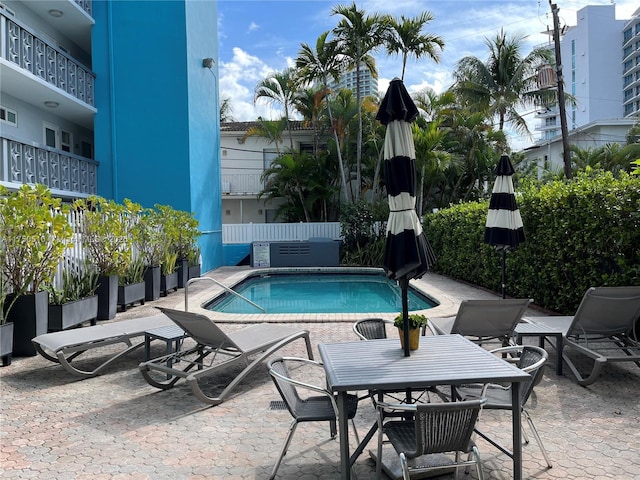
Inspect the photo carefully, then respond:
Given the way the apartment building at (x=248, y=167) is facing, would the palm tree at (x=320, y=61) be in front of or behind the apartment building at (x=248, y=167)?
in front

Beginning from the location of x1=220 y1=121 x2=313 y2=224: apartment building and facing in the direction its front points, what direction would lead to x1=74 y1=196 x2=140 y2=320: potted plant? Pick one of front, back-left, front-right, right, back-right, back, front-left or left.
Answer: front

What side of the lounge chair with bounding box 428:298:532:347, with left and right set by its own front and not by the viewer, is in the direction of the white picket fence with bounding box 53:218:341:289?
front

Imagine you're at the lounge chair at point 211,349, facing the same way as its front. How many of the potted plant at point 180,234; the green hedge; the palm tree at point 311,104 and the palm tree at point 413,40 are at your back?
0

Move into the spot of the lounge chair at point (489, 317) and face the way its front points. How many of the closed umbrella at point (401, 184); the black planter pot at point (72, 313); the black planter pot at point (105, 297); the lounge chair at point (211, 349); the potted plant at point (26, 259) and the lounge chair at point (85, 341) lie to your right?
0

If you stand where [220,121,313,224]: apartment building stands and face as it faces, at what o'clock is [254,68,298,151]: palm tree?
The palm tree is roughly at 11 o'clock from the apartment building.

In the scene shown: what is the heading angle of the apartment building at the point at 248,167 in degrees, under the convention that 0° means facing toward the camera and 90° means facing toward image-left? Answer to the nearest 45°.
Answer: approximately 0°

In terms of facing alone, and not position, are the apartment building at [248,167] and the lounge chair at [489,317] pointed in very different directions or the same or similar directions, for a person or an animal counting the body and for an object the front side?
very different directions

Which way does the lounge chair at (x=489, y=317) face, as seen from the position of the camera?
facing away from the viewer and to the left of the viewer

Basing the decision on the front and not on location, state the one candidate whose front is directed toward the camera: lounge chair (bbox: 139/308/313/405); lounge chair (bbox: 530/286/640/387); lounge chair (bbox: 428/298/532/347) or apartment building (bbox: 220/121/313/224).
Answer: the apartment building

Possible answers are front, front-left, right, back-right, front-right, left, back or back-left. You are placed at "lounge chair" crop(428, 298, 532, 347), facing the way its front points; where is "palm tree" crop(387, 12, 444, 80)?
front-right

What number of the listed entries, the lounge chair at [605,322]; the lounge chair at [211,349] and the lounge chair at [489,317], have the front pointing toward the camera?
0

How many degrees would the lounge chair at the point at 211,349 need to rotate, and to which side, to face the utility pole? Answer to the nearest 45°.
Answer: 0° — it already faces it

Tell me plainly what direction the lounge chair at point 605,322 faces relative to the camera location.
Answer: facing away from the viewer and to the left of the viewer

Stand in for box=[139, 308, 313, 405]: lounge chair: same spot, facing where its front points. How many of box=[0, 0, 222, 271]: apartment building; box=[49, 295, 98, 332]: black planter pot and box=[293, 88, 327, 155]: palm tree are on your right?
0

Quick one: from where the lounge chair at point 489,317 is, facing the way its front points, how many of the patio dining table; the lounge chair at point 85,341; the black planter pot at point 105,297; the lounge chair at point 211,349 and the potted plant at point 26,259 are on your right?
0

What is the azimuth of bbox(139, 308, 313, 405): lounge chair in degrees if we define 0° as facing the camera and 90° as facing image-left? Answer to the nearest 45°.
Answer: approximately 225°

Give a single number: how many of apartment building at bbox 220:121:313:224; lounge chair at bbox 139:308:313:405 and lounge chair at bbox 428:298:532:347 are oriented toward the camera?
1

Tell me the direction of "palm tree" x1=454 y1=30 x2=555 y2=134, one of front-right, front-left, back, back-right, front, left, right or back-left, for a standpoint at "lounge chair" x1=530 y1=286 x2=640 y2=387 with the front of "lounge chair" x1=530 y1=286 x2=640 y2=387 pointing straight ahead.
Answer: front-right
